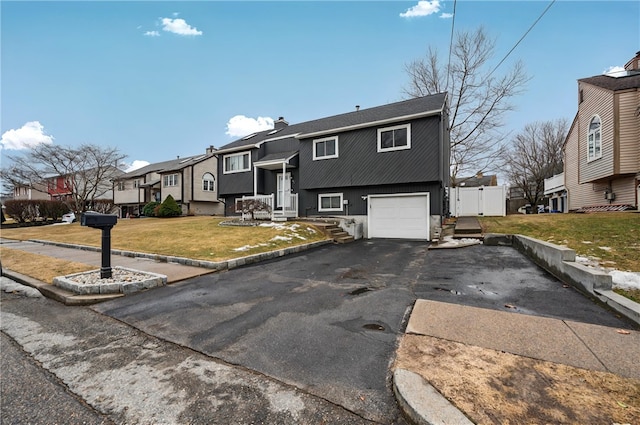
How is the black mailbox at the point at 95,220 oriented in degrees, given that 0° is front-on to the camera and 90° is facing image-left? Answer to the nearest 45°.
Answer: approximately 45°

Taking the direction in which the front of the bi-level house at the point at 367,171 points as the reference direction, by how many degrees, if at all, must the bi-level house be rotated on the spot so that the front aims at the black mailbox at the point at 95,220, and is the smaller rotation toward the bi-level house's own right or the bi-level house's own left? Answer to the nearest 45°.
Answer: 0° — it already faces it

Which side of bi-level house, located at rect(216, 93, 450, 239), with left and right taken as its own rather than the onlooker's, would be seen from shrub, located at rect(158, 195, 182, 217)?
right

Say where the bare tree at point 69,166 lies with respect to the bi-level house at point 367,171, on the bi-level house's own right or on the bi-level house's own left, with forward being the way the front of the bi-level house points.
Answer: on the bi-level house's own right

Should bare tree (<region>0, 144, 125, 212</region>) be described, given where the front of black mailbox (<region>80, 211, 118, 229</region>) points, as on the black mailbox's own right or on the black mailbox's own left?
on the black mailbox's own right

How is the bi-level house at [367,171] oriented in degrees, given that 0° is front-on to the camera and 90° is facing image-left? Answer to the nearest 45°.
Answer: approximately 45°

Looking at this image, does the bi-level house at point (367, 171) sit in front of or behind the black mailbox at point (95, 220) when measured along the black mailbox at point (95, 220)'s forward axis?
behind

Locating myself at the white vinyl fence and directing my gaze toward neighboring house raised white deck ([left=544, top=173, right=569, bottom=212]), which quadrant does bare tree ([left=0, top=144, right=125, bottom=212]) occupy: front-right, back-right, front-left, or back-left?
back-left

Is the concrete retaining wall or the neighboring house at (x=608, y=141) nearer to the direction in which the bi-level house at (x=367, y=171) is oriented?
the concrete retaining wall

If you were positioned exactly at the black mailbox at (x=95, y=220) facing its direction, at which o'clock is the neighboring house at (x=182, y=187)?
The neighboring house is roughly at 5 o'clock from the black mailbox.

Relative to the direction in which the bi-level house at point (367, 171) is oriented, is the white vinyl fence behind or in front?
behind

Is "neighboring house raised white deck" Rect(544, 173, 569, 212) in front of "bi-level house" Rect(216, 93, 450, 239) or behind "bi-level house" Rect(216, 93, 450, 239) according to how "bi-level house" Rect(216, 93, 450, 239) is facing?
behind

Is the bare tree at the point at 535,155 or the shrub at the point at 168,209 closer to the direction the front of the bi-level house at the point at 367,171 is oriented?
the shrub
